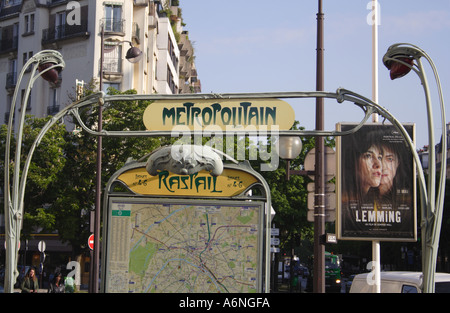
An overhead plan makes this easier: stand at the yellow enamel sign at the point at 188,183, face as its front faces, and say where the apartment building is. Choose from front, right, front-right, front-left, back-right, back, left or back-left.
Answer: back

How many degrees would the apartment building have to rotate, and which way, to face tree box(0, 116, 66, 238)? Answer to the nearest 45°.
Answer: approximately 45° to its right

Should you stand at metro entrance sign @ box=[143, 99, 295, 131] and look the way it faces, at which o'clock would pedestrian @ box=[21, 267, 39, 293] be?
The pedestrian is roughly at 5 o'clock from the metro entrance sign.

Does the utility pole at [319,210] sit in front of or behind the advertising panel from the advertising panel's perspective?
behind

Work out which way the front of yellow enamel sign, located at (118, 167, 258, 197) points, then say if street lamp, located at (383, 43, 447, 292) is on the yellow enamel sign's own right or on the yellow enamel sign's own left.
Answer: on the yellow enamel sign's own left

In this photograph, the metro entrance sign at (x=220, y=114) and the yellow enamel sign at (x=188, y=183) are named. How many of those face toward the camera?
2

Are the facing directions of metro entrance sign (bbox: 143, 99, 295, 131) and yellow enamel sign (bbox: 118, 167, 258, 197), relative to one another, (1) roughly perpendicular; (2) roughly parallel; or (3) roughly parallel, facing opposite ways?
roughly parallel

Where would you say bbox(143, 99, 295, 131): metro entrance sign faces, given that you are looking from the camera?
facing the viewer

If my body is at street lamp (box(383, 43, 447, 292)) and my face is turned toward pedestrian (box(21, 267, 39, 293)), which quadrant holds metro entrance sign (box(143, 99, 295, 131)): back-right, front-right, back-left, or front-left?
front-left

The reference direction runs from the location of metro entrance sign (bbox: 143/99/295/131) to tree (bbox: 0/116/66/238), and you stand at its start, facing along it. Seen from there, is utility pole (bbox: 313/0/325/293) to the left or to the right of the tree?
right

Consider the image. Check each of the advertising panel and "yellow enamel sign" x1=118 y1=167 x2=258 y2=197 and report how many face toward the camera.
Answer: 2

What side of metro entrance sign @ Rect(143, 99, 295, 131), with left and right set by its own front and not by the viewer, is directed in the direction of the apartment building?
back

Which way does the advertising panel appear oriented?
toward the camera
